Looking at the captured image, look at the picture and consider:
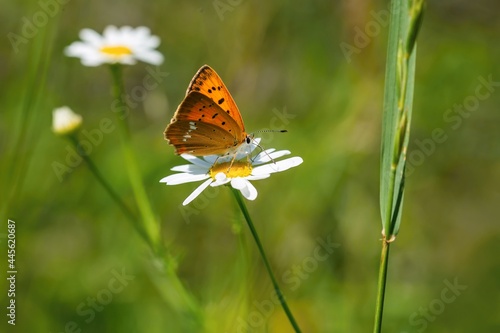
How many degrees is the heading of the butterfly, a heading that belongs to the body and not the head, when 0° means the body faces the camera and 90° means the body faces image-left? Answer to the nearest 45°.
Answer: approximately 270°

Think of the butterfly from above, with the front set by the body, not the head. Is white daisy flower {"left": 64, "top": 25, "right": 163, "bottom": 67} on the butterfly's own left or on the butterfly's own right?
on the butterfly's own left

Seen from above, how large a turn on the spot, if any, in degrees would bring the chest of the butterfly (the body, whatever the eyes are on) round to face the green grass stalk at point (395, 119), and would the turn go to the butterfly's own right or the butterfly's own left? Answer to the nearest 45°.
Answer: approximately 45° to the butterfly's own right

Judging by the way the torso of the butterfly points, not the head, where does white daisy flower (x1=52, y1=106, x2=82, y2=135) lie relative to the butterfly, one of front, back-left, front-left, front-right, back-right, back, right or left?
back-left

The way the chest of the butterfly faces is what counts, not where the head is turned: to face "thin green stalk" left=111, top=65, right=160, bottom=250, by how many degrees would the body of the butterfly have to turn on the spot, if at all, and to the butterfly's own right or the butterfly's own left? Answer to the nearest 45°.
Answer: approximately 135° to the butterfly's own left

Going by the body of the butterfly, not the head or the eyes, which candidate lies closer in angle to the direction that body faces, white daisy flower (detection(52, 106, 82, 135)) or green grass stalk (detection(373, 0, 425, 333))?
the green grass stalk
